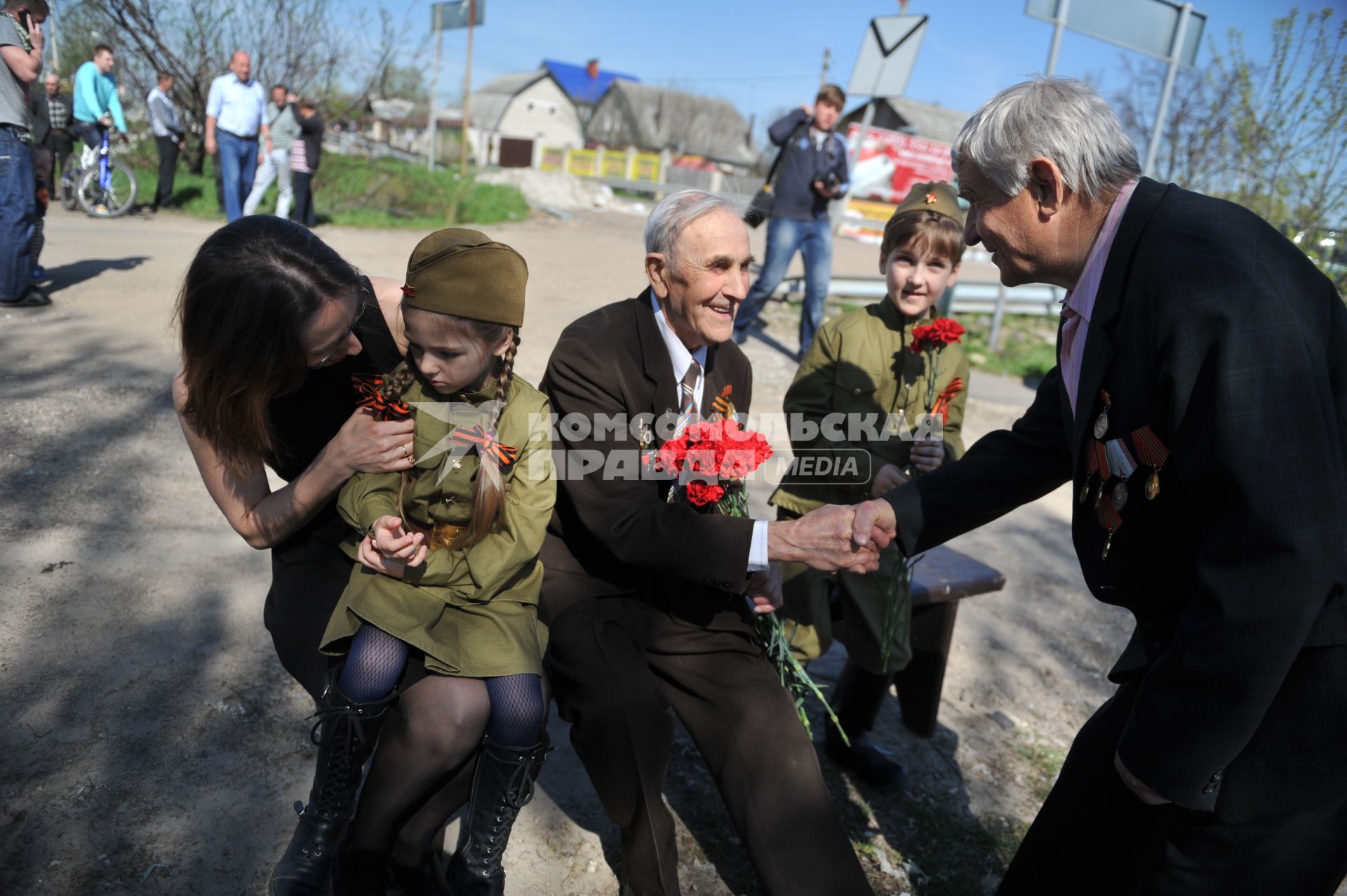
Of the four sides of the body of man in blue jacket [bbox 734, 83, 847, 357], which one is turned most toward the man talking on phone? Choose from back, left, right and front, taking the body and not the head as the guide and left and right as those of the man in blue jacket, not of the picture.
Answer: right

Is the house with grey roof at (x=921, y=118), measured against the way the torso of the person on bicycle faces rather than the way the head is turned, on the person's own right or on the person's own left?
on the person's own left

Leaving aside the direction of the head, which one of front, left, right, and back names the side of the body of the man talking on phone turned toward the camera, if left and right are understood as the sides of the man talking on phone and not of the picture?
right

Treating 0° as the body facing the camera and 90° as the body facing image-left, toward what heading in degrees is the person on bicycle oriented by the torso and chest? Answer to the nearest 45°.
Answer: approximately 315°

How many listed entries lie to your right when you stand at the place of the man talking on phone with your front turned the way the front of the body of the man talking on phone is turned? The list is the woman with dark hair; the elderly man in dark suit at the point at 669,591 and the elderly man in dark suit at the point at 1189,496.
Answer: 3

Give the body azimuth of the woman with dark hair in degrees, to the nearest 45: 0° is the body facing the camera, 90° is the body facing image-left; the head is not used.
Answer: approximately 315°

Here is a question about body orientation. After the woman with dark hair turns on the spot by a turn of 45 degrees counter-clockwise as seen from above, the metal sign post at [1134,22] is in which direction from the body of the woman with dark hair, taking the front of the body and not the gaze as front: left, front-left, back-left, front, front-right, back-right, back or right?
front-left

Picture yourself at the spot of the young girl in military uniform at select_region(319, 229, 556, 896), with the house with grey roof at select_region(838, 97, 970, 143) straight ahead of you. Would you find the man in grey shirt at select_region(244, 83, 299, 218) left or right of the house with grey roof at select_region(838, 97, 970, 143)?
left

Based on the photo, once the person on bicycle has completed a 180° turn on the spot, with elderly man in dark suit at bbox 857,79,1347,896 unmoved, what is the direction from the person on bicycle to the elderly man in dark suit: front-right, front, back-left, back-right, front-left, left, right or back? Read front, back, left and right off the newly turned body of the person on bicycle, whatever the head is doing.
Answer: back-left

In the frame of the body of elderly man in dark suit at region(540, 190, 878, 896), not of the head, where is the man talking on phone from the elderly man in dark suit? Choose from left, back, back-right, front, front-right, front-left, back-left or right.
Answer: back

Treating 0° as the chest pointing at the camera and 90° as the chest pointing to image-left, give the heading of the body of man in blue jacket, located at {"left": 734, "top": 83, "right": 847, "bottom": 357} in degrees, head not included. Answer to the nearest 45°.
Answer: approximately 315°

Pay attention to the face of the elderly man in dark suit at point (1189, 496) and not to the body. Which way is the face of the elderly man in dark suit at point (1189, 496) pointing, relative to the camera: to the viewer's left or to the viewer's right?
to the viewer's left
